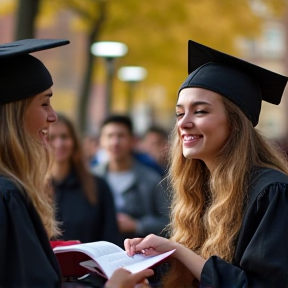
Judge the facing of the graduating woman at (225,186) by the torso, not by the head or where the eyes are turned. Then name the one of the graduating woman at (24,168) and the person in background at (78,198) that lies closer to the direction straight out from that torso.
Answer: the graduating woman

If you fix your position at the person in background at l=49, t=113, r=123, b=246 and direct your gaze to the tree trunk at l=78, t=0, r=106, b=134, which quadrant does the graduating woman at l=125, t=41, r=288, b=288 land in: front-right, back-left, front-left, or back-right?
back-right

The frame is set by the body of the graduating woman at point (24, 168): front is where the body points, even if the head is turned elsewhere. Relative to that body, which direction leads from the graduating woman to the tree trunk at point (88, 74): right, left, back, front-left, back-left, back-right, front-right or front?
left

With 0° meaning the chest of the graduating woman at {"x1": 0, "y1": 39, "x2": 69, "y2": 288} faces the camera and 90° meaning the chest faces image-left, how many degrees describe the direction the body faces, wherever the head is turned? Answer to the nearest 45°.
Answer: approximately 270°

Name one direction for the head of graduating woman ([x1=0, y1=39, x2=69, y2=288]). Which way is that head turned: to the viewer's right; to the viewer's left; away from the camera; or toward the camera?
to the viewer's right

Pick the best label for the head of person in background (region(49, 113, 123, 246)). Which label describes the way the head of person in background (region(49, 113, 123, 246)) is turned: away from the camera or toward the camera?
toward the camera

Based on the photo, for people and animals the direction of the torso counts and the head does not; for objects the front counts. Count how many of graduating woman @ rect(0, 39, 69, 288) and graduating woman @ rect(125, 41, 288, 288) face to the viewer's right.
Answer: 1

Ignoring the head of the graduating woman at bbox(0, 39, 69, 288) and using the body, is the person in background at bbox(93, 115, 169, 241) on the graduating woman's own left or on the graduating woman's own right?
on the graduating woman's own left

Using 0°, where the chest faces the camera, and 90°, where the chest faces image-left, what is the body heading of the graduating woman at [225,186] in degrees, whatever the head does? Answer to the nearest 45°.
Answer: approximately 45°

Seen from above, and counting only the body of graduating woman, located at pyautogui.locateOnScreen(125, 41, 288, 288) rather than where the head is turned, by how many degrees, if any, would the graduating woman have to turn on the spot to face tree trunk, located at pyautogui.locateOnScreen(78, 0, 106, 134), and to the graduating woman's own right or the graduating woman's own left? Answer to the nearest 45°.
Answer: approximately 135° to the graduating woman's own right

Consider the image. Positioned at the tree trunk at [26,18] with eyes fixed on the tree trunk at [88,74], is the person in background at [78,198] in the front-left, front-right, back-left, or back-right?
back-right

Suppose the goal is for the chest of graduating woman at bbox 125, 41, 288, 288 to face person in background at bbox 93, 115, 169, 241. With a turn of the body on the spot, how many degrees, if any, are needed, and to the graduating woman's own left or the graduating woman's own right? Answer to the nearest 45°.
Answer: approximately 135° to the graduating woman's own right

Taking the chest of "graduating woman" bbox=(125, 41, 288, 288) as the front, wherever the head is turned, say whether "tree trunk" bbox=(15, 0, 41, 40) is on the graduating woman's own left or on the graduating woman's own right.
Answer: on the graduating woman's own right

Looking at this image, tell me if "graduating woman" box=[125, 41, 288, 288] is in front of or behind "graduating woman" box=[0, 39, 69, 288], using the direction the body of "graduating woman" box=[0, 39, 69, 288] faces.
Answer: in front

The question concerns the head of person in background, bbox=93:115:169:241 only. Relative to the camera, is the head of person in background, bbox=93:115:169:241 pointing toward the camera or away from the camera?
toward the camera

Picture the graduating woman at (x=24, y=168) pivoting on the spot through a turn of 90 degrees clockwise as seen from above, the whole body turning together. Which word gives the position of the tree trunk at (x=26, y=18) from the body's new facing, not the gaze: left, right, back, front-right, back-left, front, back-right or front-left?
back
